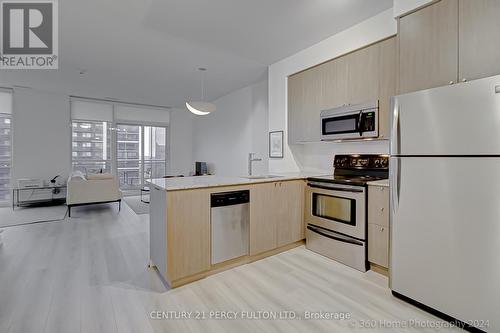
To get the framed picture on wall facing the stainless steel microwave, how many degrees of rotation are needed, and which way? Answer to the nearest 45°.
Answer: approximately 90° to its left

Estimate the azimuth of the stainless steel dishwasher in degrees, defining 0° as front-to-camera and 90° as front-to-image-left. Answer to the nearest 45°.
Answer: approximately 315°

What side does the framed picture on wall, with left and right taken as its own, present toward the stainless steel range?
left

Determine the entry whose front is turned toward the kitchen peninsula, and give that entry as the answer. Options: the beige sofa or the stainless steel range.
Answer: the stainless steel range

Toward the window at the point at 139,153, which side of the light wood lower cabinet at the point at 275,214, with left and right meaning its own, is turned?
back

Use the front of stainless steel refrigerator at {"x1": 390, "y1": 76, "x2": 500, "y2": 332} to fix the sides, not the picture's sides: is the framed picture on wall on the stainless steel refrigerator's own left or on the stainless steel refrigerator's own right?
on the stainless steel refrigerator's own right

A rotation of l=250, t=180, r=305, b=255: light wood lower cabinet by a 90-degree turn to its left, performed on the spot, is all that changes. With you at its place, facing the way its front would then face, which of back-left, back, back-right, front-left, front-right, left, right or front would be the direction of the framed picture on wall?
front-left
